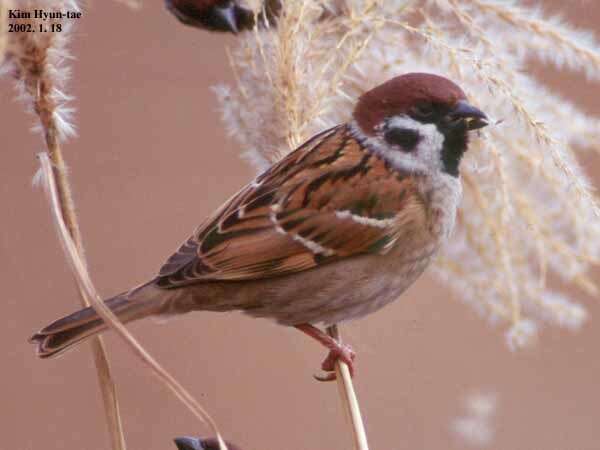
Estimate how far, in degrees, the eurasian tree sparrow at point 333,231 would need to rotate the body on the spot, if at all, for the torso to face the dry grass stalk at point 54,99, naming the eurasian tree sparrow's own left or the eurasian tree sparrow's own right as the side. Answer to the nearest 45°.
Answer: approximately 135° to the eurasian tree sparrow's own right

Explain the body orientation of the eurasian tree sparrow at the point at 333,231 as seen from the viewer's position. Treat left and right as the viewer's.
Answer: facing to the right of the viewer

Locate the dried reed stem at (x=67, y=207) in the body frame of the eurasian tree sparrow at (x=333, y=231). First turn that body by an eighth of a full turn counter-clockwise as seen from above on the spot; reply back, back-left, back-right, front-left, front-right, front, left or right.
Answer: back
